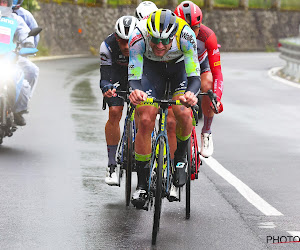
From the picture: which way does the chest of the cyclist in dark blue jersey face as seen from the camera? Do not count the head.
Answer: toward the camera

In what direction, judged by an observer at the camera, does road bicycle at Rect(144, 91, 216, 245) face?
facing the viewer

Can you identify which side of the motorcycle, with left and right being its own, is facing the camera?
front

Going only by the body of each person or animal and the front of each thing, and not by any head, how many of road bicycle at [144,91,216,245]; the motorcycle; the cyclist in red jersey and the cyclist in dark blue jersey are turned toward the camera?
4

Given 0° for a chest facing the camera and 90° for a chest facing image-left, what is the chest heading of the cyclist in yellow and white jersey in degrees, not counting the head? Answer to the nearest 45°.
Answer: approximately 0°

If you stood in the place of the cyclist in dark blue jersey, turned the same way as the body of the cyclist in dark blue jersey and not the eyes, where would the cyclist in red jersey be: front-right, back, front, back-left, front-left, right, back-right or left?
left

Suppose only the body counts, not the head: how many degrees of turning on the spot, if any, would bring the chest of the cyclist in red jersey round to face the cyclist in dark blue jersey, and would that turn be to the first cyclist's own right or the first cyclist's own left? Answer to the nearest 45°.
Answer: approximately 90° to the first cyclist's own right
